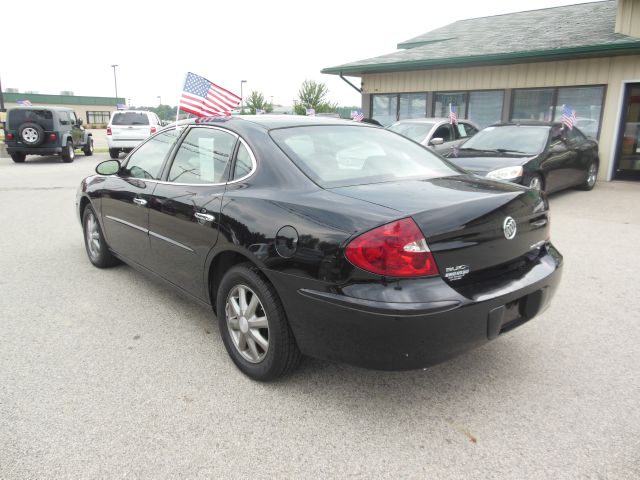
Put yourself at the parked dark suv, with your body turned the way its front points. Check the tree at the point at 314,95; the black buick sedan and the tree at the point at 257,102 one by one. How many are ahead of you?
2

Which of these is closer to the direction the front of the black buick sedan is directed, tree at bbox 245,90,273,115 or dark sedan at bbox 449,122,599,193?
the tree

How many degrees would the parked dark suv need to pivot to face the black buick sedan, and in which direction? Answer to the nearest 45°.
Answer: approximately 135° to its right

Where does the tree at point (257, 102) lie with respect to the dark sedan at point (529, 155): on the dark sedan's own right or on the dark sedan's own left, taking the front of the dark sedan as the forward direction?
on the dark sedan's own right

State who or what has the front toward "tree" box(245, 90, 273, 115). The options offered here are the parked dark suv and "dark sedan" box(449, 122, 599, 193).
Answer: the parked dark suv

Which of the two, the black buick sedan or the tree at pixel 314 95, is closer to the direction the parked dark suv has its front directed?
the tree

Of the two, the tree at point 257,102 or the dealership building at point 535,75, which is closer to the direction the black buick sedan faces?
the tree

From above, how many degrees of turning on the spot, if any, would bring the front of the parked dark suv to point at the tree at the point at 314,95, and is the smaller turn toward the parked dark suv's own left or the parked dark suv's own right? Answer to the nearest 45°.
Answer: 0° — it already faces it

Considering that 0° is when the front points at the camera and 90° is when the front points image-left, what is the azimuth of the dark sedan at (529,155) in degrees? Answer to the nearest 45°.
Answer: approximately 45°

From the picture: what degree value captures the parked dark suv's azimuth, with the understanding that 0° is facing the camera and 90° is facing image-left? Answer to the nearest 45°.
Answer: approximately 225°

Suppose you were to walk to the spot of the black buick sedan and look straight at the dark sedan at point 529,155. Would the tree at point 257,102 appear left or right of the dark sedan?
left

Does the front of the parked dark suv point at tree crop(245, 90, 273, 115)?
yes

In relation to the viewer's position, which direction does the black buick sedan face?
facing away from the viewer and to the left of the viewer

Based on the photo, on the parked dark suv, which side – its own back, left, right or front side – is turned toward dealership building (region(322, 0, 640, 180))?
right
